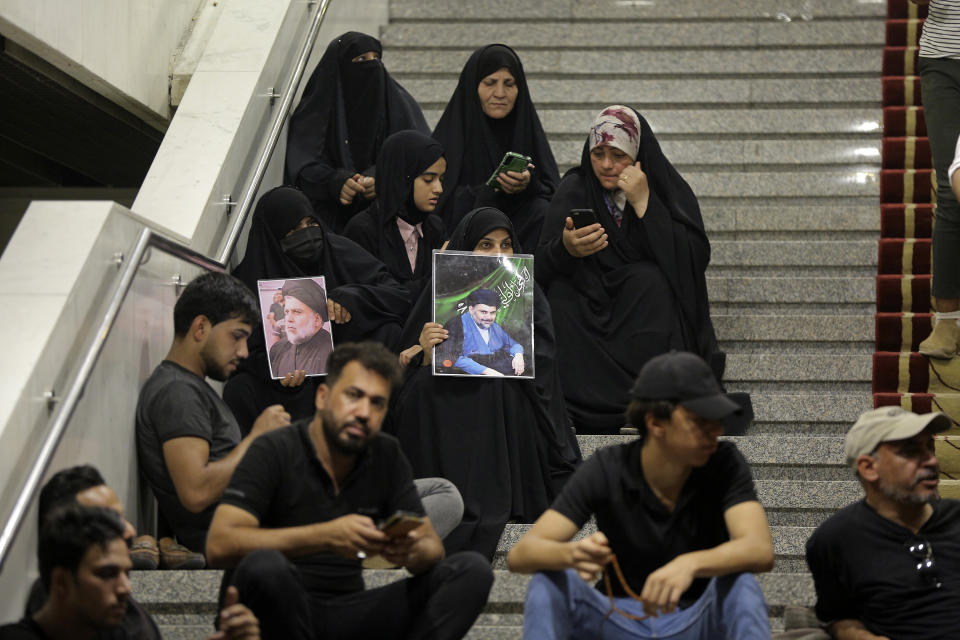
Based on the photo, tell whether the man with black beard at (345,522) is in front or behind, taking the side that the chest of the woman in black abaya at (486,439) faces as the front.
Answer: in front

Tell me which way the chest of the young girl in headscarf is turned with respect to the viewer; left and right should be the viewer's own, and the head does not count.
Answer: facing the viewer and to the right of the viewer

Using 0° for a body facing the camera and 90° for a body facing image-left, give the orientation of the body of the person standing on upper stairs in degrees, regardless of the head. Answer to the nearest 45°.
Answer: approximately 45°

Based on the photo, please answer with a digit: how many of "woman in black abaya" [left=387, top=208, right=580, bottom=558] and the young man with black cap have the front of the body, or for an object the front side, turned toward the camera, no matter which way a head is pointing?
2

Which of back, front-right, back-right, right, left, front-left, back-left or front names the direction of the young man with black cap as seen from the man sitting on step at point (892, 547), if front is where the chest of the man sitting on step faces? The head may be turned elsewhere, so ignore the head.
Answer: right

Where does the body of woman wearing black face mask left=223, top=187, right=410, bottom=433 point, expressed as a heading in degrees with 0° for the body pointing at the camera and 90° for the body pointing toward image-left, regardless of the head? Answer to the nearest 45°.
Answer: approximately 315°

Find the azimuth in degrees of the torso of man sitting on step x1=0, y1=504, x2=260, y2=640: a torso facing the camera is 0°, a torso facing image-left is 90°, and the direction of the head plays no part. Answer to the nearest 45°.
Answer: approximately 315°

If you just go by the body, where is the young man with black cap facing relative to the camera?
toward the camera

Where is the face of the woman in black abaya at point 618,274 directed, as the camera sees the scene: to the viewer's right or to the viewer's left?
to the viewer's left

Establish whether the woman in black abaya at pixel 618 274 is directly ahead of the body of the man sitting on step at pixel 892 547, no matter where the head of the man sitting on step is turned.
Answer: no

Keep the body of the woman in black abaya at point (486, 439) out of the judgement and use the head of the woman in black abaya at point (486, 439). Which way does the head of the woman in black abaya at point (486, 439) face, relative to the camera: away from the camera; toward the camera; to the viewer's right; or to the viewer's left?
toward the camera

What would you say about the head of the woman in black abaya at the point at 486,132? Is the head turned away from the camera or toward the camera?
toward the camera

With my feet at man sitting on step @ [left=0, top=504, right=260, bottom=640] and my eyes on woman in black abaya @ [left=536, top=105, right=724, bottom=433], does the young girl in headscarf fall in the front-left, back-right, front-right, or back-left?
front-left
